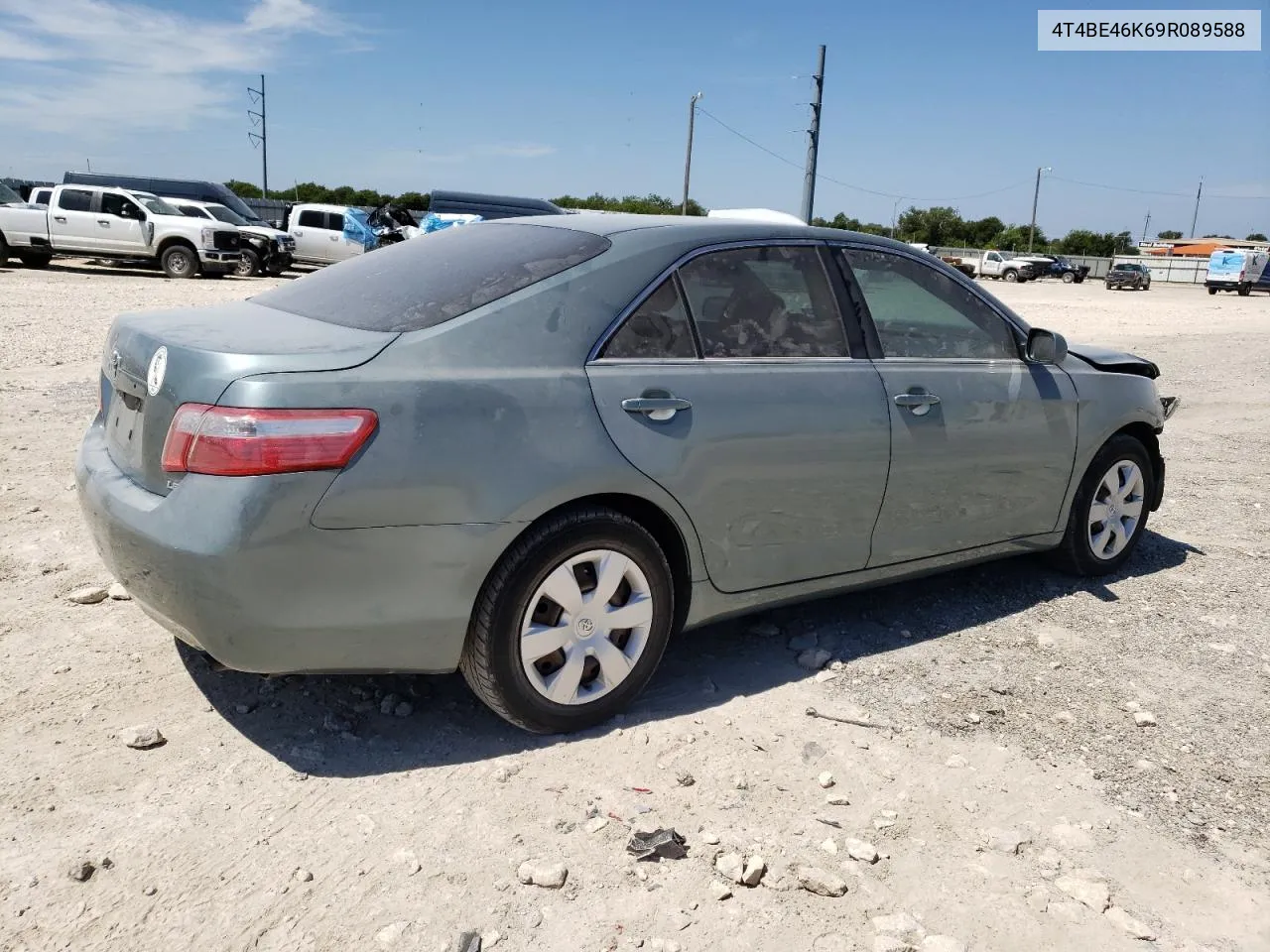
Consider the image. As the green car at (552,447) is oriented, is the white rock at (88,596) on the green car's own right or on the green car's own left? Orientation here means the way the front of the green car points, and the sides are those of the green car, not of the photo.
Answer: on the green car's own left

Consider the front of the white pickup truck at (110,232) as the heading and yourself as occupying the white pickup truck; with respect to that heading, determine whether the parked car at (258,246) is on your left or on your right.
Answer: on your left

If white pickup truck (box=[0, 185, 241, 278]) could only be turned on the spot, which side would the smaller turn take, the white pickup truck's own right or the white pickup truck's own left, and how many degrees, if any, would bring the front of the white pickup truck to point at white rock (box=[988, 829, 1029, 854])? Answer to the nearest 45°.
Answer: approximately 45° to the white pickup truck's own right

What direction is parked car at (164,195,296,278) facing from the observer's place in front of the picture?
facing the viewer and to the right of the viewer

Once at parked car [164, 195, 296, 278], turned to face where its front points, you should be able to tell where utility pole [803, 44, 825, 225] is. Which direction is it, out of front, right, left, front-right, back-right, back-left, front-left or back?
front-left

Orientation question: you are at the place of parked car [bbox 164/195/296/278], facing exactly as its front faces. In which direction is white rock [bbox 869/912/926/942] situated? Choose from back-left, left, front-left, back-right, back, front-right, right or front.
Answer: front-right

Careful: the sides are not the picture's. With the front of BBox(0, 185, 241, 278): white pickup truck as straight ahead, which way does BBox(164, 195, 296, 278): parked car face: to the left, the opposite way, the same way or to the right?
the same way

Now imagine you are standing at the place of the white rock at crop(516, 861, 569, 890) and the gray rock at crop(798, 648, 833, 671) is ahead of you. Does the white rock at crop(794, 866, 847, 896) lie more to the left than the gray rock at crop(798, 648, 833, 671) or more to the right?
right

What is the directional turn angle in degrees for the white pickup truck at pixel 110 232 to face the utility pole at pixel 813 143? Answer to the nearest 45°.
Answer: approximately 45° to its left

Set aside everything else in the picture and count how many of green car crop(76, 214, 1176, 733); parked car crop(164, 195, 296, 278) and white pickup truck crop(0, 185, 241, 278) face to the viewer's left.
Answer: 0

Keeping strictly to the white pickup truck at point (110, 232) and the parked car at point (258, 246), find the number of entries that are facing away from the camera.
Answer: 0

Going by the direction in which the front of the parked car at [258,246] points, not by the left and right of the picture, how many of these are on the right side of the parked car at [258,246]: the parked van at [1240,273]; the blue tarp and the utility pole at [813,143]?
0

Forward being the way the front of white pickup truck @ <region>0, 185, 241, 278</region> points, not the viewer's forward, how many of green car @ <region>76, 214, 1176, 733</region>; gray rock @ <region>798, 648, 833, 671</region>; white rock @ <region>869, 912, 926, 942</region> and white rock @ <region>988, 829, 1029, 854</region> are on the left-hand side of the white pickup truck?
0

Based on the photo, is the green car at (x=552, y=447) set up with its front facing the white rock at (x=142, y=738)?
no

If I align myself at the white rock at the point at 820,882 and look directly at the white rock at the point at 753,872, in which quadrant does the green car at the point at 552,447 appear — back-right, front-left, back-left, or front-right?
front-right

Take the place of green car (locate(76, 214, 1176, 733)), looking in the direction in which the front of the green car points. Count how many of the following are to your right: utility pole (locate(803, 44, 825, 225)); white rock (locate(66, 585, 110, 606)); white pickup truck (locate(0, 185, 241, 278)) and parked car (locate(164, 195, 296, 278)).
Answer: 0

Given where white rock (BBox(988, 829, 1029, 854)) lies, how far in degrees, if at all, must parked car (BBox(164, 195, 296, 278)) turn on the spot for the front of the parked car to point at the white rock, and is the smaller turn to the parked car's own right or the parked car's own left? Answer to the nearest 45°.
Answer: approximately 45° to the parked car's own right

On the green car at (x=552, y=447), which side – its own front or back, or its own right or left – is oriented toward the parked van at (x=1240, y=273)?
front

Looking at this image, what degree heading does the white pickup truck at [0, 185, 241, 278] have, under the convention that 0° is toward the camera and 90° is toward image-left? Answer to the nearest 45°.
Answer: approximately 315°
